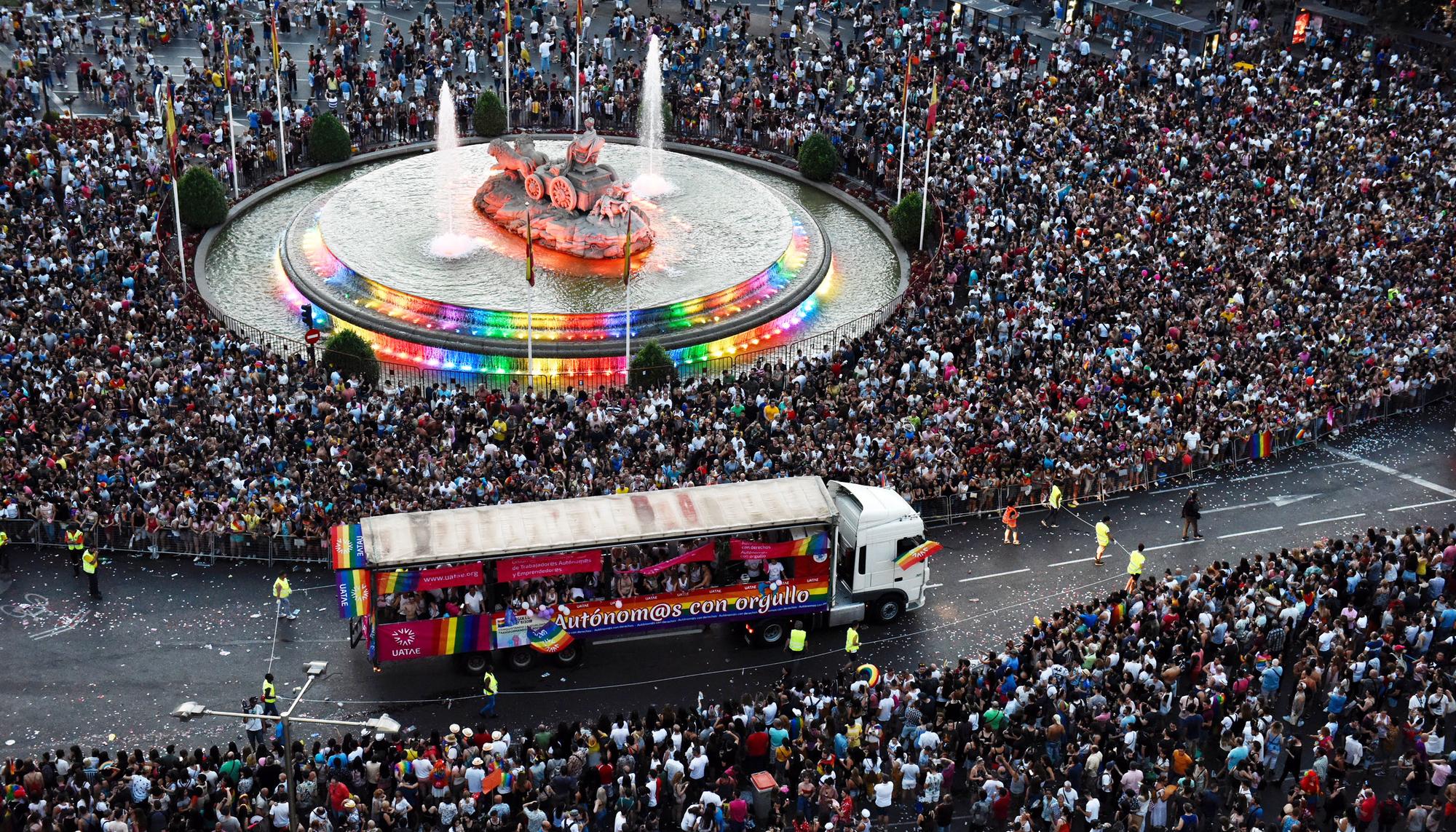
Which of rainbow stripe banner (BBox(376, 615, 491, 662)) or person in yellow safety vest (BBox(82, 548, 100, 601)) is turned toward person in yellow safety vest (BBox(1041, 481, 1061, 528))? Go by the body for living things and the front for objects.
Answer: person in yellow safety vest (BBox(82, 548, 100, 601))

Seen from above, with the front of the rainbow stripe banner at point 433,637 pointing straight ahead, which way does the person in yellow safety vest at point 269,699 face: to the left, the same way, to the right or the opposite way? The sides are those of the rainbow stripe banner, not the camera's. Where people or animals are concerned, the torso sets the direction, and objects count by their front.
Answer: to the left

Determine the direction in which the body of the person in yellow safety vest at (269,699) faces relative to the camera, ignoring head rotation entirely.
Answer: to the viewer's right

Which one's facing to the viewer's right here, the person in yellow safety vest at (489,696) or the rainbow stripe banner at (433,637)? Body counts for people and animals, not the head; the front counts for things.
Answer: the person in yellow safety vest

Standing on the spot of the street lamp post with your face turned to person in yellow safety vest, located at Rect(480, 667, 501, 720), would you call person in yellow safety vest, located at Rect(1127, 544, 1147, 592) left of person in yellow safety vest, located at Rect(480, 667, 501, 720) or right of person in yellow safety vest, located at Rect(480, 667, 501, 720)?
right

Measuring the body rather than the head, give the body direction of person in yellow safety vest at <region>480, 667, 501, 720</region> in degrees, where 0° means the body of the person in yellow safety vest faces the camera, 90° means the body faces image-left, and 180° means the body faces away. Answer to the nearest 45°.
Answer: approximately 270°

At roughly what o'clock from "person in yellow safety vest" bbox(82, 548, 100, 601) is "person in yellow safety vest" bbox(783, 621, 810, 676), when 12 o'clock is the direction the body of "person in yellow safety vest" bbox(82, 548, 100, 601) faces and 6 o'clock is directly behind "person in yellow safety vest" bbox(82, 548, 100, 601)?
"person in yellow safety vest" bbox(783, 621, 810, 676) is roughly at 1 o'clock from "person in yellow safety vest" bbox(82, 548, 100, 601).

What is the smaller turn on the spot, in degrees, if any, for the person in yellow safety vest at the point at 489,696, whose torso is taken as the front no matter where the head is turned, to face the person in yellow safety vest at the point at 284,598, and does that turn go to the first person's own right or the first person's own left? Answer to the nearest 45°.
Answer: approximately 135° to the first person's own left

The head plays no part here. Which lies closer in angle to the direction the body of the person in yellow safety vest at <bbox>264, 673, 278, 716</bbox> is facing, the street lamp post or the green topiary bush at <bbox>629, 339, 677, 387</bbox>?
the green topiary bush

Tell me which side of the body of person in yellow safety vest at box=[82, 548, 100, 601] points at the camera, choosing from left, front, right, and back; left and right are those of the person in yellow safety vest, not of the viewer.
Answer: right

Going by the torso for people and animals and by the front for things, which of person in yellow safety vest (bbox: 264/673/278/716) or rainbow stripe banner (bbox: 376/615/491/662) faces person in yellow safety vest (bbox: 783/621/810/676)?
person in yellow safety vest (bbox: 264/673/278/716)

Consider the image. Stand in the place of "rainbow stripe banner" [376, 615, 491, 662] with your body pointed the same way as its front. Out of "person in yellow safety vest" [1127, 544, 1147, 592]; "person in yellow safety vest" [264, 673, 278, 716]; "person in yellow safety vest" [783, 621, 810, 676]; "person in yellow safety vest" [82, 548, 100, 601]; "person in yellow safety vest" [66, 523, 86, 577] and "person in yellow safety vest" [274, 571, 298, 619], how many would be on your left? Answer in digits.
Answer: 2

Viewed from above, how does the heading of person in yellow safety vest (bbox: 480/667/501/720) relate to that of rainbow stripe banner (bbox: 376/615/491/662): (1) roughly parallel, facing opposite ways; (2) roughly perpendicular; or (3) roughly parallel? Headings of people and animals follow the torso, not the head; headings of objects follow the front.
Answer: roughly perpendicular
